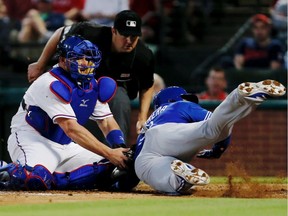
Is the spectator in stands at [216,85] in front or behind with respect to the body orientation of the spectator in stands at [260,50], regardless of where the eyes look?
in front

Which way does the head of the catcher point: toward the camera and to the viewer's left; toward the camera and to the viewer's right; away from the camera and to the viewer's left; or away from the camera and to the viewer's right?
toward the camera and to the viewer's right

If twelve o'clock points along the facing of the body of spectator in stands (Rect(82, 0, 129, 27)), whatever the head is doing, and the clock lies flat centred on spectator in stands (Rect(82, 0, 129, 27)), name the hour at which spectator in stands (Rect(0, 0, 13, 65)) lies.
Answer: spectator in stands (Rect(0, 0, 13, 65)) is roughly at 3 o'clock from spectator in stands (Rect(82, 0, 129, 27)).

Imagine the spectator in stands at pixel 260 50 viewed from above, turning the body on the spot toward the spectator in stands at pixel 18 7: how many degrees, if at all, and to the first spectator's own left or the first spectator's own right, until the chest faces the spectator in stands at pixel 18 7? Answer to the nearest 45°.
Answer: approximately 90° to the first spectator's own right

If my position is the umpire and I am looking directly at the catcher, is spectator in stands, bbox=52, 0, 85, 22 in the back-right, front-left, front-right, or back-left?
back-right

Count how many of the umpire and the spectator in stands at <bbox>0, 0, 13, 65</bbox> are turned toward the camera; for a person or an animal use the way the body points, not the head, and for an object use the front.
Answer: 2

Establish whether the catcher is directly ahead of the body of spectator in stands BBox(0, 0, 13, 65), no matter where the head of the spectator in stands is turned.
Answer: yes

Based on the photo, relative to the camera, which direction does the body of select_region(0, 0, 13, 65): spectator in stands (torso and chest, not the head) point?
toward the camera

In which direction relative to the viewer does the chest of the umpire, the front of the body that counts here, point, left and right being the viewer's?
facing the viewer

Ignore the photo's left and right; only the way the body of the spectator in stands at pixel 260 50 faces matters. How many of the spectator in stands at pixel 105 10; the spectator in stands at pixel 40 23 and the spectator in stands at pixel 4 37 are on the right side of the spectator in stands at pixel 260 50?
3

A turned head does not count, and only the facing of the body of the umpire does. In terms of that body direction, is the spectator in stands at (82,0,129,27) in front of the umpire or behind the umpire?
behind

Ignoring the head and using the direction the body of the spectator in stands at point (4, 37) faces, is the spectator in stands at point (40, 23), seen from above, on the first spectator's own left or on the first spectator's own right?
on the first spectator's own left

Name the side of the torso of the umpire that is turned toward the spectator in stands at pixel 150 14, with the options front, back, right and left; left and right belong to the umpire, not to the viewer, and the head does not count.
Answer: back

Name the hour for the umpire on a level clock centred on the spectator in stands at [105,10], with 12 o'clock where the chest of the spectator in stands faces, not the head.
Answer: The umpire is roughly at 12 o'clock from the spectator in stands.

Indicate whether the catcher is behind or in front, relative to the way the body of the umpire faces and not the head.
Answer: in front

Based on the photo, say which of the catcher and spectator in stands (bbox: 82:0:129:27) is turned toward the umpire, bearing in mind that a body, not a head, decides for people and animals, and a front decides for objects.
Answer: the spectator in stands
